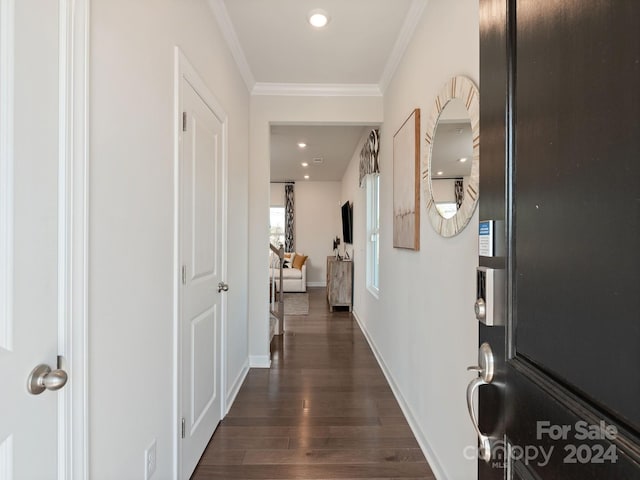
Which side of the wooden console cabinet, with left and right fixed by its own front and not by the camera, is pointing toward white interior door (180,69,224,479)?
left

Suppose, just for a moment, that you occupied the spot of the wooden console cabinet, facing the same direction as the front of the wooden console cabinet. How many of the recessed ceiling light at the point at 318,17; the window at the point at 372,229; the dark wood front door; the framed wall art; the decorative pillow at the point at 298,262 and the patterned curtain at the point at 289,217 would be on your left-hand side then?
4

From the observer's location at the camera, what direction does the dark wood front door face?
facing the viewer and to the left of the viewer

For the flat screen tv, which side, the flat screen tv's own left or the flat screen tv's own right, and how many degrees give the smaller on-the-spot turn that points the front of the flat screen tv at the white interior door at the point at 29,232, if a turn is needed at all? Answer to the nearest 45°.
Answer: approximately 90° to the flat screen tv's own left

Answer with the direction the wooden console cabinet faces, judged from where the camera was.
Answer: facing to the left of the viewer

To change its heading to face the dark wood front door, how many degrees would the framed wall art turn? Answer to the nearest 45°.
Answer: approximately 90° to its left

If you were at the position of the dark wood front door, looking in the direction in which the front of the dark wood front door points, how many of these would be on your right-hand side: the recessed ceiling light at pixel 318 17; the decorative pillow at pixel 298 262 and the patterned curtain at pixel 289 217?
3

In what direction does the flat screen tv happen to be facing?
to the viewer's left

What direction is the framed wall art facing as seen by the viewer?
to the viewer's left

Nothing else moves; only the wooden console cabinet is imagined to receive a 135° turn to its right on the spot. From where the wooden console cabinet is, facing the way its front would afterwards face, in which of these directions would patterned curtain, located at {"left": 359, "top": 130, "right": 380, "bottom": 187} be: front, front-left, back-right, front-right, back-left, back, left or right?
back-right
